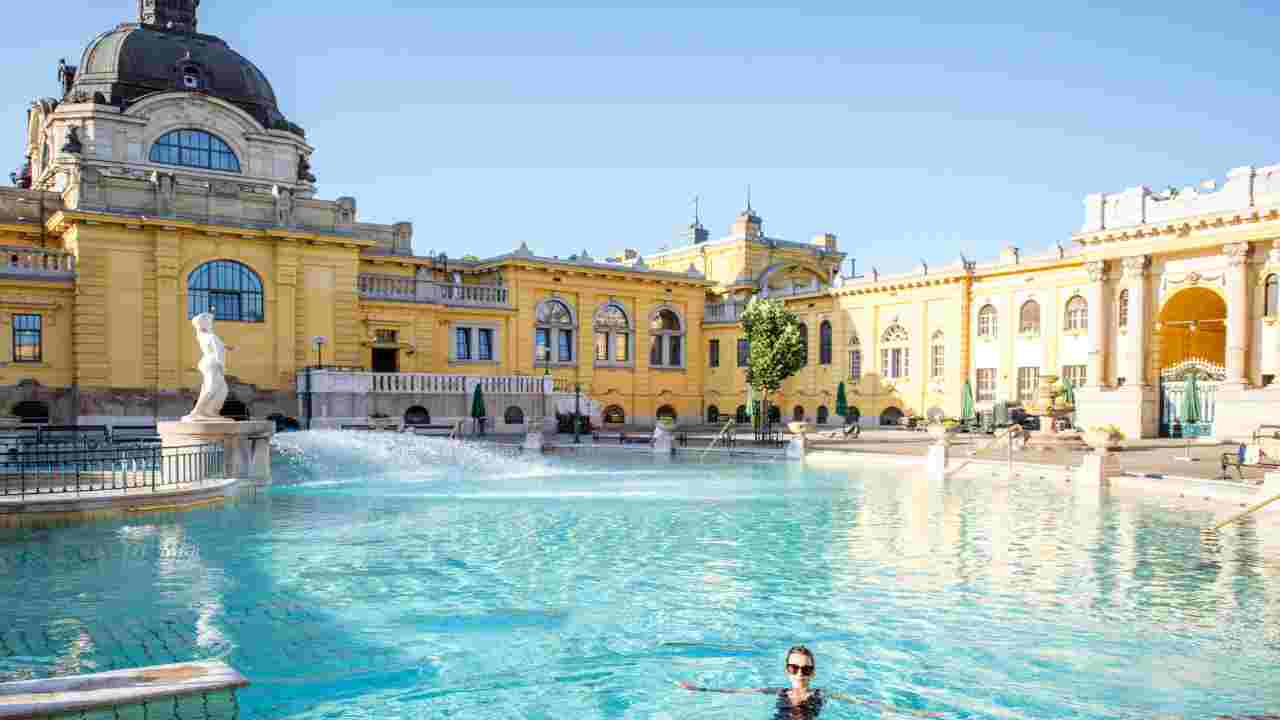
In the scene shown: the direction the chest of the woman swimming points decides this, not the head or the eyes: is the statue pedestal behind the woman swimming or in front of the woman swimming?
behind

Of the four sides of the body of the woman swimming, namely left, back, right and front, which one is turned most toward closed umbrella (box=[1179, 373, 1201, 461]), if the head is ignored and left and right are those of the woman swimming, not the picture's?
back

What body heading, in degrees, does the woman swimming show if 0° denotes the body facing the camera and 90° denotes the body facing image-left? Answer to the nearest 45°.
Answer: approximately 0°
